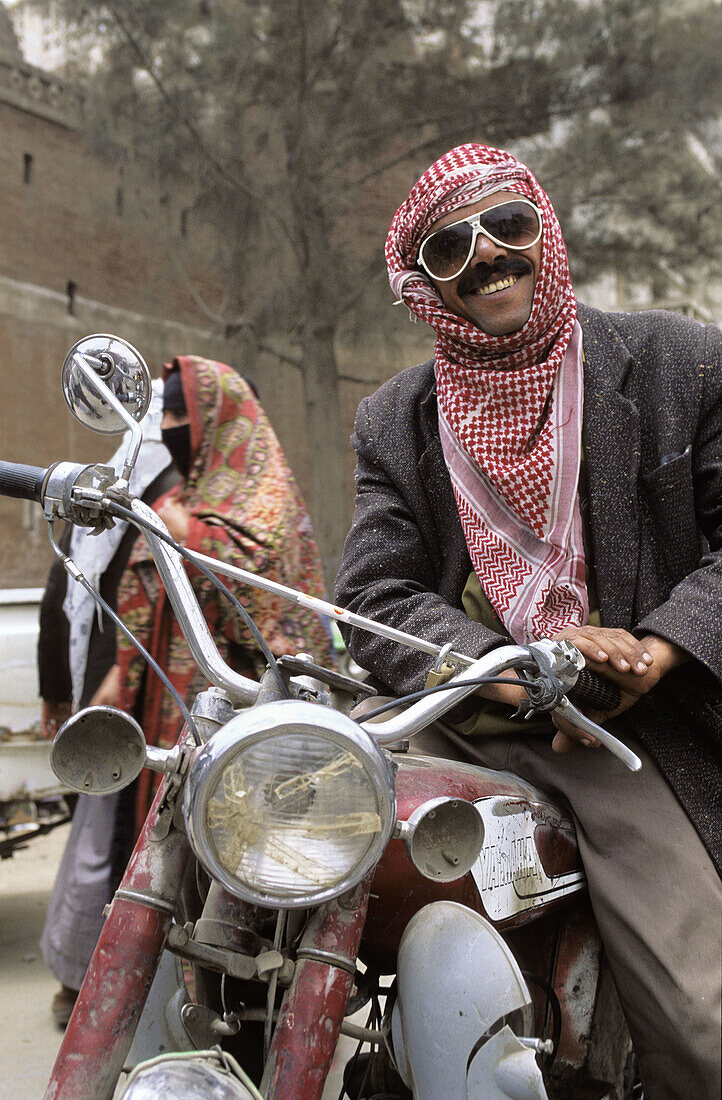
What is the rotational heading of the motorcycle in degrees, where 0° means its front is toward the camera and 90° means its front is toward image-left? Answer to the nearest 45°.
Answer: approximately 45°

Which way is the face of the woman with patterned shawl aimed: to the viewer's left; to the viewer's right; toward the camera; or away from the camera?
to the viewer's left

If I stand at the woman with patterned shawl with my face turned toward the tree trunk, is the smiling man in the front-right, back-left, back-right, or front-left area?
back-right

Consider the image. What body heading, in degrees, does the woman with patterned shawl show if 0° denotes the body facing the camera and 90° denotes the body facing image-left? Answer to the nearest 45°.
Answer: approximately 90°

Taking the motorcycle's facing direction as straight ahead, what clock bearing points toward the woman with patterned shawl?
The woman with patterned shawl is roughly at 4 o'clock from the motorcycle.

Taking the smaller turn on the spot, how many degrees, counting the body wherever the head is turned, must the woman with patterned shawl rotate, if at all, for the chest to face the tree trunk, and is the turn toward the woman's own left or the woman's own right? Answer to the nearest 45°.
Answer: approximately 90° to the woman's own right

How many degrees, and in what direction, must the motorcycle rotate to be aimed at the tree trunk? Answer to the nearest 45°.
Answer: approximately 135° to its right

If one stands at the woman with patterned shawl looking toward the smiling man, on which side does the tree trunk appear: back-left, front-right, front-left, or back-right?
back-left

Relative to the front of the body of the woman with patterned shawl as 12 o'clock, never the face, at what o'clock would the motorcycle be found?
The motorcycle is roughly at 9 o'clock from the woman with patterned shawl.

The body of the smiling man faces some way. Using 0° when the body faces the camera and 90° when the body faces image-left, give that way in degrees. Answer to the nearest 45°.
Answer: approximately 0°

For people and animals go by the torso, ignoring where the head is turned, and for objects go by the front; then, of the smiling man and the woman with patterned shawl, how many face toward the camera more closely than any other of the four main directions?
1
